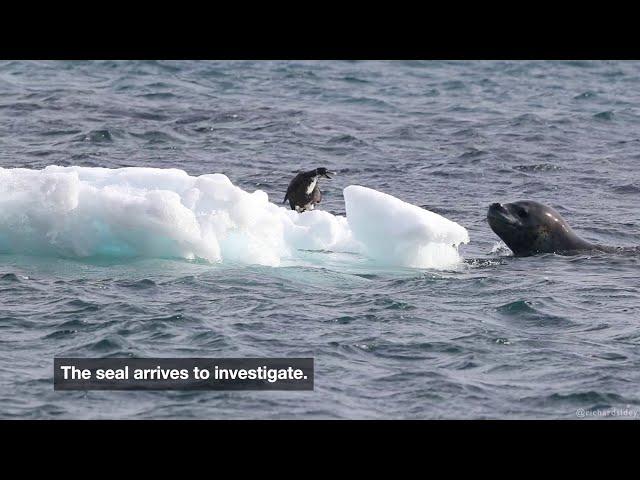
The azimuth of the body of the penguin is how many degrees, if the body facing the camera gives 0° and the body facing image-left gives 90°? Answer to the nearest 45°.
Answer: approximately 270°

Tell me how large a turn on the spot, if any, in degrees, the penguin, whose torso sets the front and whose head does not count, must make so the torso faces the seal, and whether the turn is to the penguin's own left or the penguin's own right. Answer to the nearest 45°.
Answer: approximately 45° to the penguin's own right
